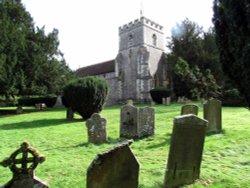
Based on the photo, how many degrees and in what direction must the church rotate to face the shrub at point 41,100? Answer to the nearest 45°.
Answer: approximately 135° to its right

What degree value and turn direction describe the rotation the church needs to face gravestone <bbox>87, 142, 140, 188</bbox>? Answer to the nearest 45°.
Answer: approximately 45° to its right

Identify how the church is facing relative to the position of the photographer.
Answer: facing the viewer and to the right of the viewer

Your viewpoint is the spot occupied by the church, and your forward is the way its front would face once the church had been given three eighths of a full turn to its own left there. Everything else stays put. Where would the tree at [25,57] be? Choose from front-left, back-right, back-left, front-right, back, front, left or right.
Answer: back-left

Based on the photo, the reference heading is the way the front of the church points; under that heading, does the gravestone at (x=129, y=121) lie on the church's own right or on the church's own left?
on the church's own right

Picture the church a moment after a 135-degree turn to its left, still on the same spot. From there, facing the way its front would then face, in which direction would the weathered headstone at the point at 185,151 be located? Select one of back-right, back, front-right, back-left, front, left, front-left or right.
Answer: back

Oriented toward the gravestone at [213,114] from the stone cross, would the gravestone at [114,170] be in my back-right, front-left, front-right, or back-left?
front-right

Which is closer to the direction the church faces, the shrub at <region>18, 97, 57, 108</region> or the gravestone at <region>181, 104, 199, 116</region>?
the gravestone

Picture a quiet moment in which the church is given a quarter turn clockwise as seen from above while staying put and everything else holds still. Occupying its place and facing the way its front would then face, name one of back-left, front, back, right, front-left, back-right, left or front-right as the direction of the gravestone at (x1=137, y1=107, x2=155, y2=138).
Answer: front-left
